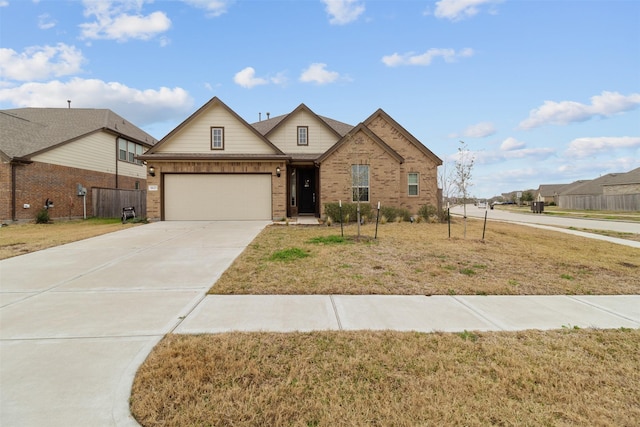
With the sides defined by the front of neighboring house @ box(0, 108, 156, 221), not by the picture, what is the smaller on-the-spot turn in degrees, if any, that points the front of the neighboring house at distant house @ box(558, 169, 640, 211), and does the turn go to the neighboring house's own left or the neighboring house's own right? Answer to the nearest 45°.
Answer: approximately 135° to the neighboring house's own left

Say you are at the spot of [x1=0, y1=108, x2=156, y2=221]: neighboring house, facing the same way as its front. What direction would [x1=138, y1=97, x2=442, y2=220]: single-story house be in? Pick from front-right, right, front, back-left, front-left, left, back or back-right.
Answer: left

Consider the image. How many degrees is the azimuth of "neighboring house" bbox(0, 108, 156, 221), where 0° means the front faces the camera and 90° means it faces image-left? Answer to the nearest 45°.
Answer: approximately 45°

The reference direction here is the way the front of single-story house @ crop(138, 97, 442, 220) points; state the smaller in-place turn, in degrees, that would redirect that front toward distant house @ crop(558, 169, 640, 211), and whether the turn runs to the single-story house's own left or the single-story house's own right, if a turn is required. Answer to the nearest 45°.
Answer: approximately 135° to the single-story house's own left

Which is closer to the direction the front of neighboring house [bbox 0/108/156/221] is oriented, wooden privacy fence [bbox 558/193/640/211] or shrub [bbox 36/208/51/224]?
the shrub

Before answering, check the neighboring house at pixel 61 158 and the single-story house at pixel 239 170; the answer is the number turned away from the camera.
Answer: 0
